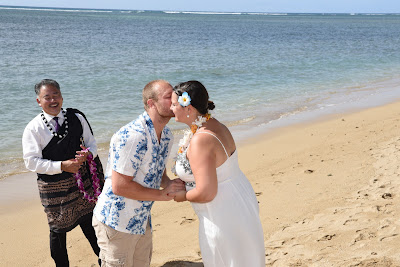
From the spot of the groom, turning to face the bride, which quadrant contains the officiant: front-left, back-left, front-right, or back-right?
back-left

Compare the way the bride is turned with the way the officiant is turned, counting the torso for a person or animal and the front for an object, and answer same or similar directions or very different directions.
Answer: very different directions

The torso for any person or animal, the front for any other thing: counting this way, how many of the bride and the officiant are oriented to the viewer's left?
1

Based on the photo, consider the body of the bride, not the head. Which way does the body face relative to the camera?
to the viewer's left
